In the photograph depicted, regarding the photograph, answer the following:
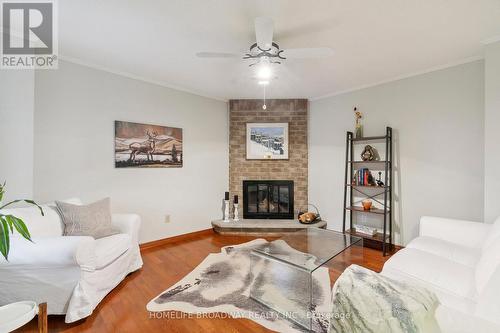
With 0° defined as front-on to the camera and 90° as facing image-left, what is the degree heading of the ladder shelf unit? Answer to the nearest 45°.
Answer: approximately 45°

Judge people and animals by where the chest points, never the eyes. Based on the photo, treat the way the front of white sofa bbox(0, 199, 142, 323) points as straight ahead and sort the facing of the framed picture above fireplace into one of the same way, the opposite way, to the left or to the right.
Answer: to the right

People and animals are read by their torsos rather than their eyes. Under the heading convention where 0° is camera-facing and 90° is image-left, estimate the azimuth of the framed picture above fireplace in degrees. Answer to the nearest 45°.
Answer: approximately 0°

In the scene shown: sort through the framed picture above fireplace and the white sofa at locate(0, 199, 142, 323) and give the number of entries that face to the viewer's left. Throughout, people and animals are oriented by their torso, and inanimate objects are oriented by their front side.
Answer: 0

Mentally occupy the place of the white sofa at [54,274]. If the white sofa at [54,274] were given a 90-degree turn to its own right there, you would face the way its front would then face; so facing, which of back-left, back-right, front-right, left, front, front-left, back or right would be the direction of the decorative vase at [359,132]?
back-left

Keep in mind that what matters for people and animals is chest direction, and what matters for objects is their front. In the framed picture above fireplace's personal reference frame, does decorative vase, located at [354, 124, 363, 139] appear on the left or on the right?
on its left

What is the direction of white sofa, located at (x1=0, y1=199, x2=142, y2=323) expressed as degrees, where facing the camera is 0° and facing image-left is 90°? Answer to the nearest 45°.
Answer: approximately 315°

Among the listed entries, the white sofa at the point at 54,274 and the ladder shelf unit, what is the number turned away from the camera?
0
